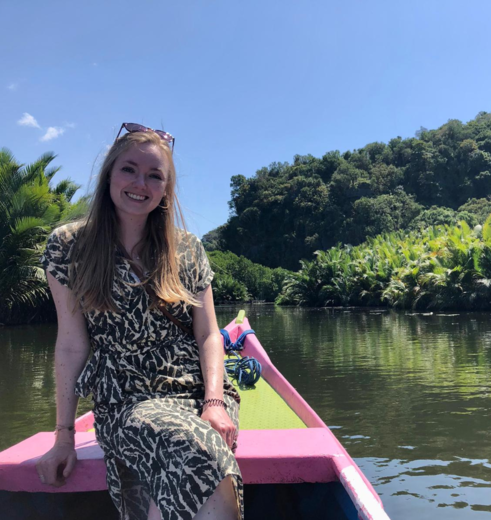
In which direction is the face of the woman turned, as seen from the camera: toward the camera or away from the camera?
toward the camera

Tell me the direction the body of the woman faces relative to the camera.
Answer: toward the camera

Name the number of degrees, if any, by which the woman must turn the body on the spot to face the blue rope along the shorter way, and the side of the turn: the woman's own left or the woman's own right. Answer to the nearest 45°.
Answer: approximately 180°

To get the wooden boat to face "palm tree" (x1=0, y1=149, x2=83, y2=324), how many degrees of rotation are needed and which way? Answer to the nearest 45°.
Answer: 0° — it already faces it

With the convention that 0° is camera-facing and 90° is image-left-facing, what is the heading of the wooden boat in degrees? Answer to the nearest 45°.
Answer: approximately 180°
